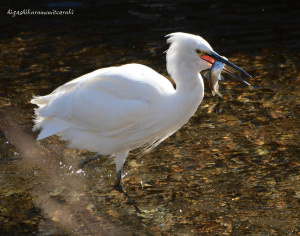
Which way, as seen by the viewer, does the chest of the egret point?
to the viewer's right
